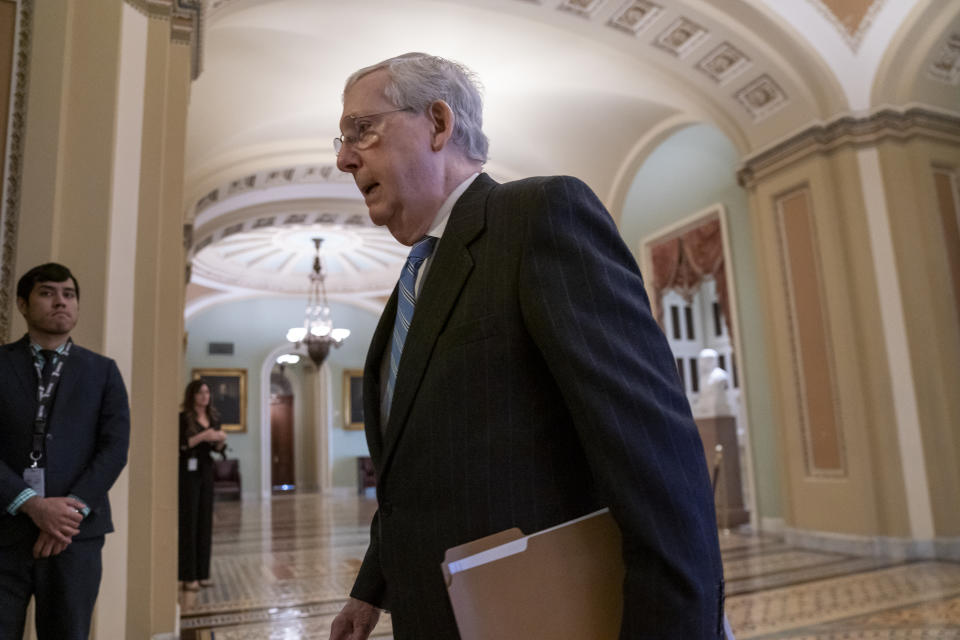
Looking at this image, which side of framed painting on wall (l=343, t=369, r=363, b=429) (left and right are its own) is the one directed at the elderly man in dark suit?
front

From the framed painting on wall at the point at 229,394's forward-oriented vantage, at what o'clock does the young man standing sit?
The young man standing is roughly at 12 o'clock from the framed painting on wall.

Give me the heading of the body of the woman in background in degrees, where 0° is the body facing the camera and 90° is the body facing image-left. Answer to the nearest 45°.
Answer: approximately 315°

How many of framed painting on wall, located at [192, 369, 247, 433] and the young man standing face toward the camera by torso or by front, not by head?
2

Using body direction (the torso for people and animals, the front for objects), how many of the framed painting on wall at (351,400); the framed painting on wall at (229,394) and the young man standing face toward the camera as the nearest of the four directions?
3

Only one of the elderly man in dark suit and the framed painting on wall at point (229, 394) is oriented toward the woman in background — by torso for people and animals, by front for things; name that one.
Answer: the framed painting on wall

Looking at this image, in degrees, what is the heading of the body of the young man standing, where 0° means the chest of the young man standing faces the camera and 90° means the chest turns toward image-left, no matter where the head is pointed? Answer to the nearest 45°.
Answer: approximately 0°

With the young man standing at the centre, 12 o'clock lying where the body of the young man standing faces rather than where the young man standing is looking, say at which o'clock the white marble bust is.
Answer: The white marble bust is roughly at 8 o'clock from the young man standing.

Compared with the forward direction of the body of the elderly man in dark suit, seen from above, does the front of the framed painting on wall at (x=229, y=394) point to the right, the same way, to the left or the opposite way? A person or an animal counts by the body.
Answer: to the left

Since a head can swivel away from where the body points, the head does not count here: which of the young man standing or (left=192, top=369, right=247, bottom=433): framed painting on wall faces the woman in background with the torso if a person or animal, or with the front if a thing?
the framed painting on wall

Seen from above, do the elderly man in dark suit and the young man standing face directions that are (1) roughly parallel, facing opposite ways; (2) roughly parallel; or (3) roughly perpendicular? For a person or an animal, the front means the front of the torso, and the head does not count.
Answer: roughly perpendicular

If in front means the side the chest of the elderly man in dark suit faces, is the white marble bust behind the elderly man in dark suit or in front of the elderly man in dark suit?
behind

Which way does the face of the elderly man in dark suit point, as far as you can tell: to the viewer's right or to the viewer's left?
to the viewer's left

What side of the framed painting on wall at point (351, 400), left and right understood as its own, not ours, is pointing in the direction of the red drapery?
front

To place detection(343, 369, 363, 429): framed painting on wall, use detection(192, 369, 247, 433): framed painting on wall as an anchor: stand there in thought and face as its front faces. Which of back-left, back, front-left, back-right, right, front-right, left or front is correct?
left
